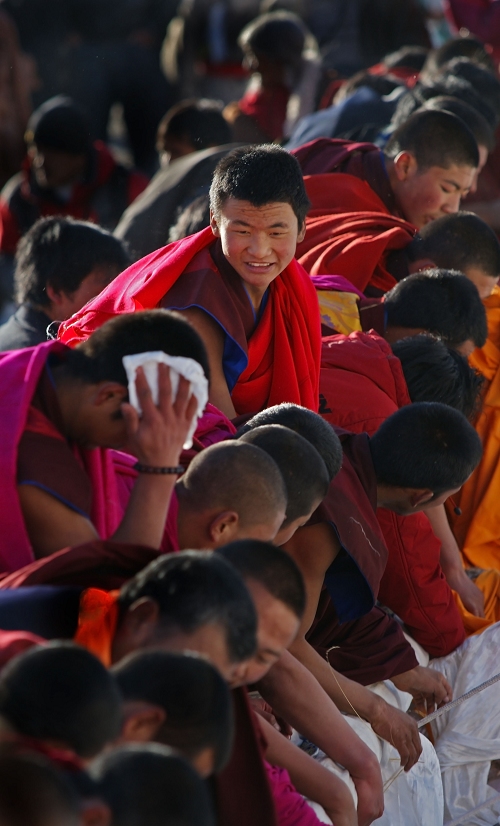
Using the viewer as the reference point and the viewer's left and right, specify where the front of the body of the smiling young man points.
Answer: facing the viewer and to the right of the viewer
